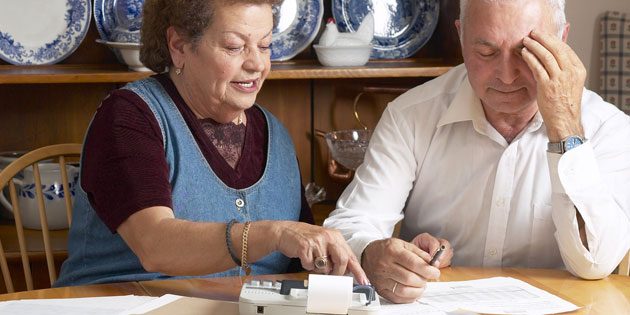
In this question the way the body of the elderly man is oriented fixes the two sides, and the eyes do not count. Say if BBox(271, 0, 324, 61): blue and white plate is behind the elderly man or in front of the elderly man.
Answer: behind

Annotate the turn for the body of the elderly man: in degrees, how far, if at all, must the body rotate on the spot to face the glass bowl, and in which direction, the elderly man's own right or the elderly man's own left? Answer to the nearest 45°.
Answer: approximately 135° to the elderly man's own right

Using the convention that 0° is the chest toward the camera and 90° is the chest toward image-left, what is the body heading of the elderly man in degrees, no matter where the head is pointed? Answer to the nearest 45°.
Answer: approximately 0°

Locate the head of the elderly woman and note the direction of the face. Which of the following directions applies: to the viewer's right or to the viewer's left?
to the viewer's right

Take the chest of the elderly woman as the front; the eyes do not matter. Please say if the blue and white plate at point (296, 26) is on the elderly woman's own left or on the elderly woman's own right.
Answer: on the elderly woman's own left
